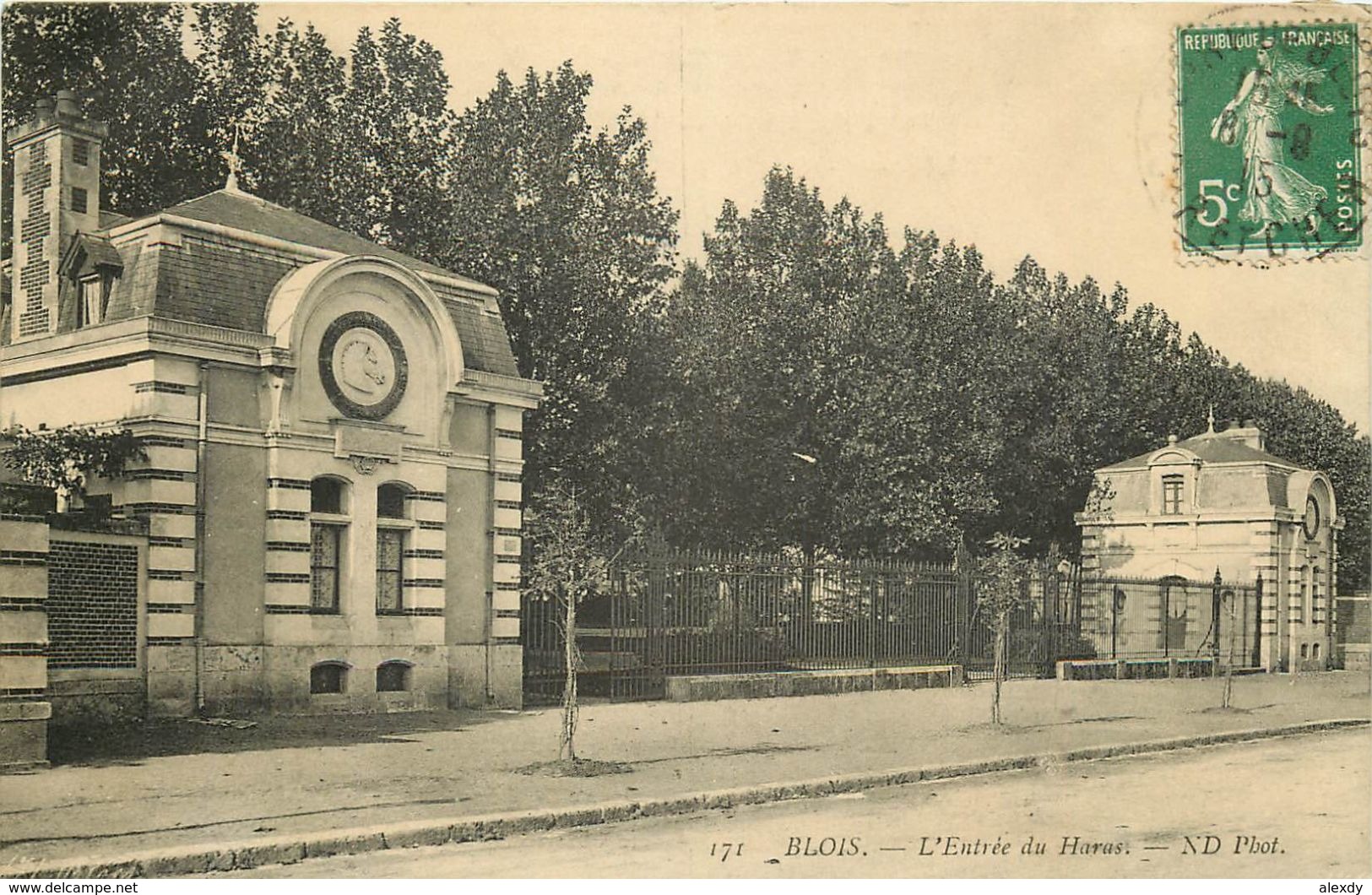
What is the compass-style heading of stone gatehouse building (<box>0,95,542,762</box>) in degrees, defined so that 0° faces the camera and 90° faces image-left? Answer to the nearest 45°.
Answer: approximately 315°

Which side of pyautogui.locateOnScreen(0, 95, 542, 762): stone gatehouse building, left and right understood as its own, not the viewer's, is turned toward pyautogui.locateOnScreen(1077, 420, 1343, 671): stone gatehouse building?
left

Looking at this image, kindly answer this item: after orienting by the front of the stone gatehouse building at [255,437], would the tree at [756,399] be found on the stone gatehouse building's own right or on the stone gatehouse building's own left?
on the stone gatehouse building's own left
